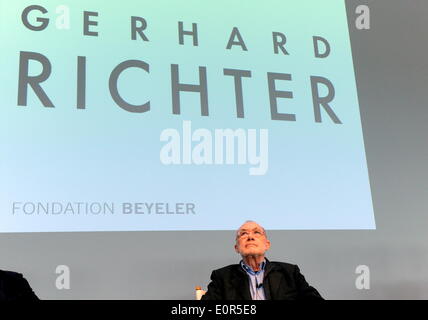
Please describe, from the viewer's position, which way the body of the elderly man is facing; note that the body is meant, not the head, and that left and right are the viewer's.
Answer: facing the viewer
